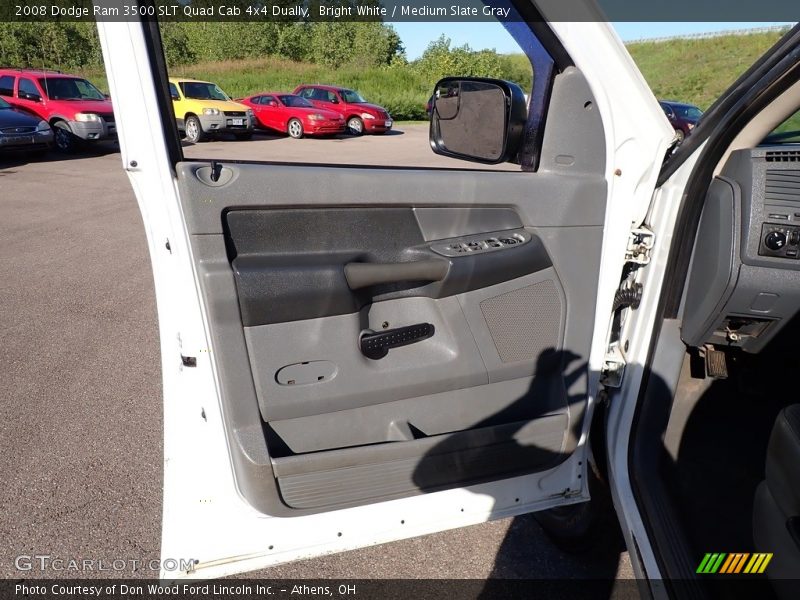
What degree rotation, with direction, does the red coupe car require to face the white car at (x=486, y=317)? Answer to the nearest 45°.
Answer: approximately 45° to its right

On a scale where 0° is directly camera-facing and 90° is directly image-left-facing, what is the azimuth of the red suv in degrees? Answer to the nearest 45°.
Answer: approximately 315°

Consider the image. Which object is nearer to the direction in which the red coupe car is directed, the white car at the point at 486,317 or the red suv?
the white car

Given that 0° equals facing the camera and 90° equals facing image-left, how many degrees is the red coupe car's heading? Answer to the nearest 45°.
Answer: approximately 315°

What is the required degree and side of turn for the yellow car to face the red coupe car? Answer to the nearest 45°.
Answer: approximately 45° to its left
